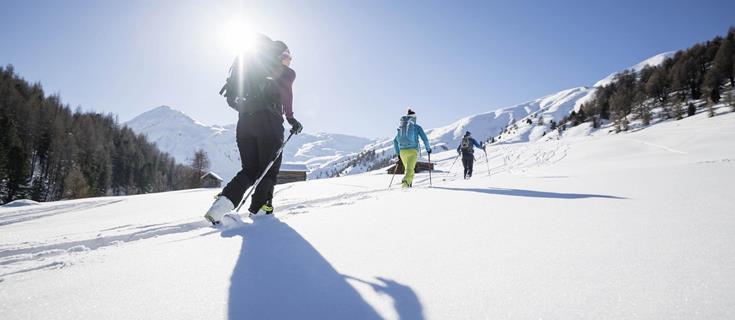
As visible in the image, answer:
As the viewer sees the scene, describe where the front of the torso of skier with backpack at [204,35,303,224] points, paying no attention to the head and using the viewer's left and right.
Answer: facing away from the viewer and to the right of the viewer

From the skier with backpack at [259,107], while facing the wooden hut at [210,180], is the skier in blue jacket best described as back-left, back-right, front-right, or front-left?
front-right

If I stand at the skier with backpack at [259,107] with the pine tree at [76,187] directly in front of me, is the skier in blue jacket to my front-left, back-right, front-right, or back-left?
front-right

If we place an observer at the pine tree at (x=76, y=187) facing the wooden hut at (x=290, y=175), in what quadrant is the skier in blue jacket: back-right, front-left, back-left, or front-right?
front-right

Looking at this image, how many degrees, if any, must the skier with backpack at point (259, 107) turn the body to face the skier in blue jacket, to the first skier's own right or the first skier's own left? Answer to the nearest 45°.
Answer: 0° — they already face them

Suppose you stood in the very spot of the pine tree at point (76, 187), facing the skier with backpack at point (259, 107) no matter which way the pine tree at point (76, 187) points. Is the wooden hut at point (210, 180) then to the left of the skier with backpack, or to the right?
left

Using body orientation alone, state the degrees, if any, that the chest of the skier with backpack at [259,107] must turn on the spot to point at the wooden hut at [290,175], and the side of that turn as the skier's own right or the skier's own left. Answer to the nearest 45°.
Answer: approximately 45° to the skier's own left

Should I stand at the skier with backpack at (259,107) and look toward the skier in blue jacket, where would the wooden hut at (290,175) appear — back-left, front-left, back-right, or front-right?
front-left

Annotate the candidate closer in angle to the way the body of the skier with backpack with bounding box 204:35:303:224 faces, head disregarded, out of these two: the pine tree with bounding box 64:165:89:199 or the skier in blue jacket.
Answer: the skier in blue jacket

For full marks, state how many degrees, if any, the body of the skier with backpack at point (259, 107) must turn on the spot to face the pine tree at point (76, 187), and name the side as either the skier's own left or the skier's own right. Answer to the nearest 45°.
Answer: approximately 90° to the skier's own left

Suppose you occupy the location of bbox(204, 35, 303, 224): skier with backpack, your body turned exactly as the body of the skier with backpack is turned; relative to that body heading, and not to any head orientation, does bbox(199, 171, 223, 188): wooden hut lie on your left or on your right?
on your left
